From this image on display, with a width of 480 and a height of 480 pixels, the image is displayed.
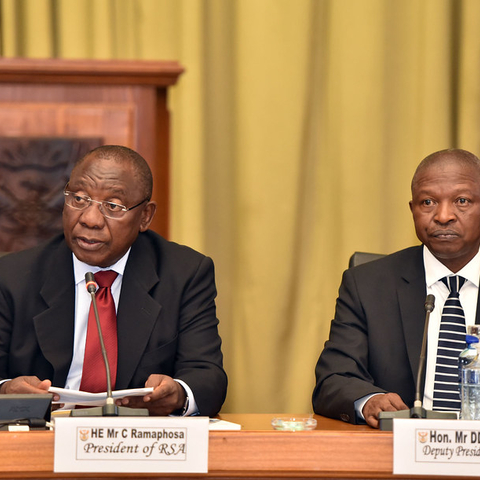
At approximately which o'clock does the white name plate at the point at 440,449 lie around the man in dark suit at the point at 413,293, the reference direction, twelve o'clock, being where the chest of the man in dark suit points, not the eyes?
The white name plate is roughly at 12 o'clock from the man in dark suit.

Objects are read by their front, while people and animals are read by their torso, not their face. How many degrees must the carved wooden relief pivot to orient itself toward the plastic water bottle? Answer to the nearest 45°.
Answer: approximately 45° to its left

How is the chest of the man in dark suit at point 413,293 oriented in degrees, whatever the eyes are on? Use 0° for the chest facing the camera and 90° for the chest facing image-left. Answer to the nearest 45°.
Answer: approximately 0°

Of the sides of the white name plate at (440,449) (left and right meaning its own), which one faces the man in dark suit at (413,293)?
back

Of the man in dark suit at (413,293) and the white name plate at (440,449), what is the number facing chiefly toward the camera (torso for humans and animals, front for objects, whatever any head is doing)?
2

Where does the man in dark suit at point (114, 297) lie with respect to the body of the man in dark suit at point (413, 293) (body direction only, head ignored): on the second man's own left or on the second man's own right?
on the second man's own right

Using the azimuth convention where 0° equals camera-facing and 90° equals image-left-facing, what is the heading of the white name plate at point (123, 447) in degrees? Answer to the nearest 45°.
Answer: approximately 0°
